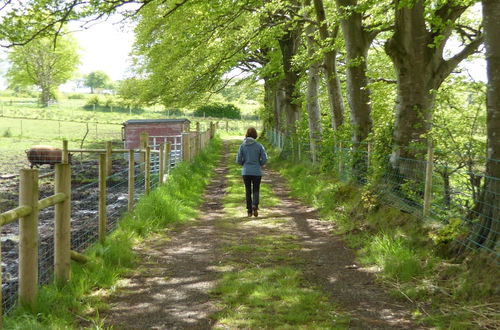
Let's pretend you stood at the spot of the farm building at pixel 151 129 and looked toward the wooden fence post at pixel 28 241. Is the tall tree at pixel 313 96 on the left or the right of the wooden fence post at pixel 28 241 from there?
left

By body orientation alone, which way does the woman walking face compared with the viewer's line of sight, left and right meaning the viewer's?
facing away from the viewer

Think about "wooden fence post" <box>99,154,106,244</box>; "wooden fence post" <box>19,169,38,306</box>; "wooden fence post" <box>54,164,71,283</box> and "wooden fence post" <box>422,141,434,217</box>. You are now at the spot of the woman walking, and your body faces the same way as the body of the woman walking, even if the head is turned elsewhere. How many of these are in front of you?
0

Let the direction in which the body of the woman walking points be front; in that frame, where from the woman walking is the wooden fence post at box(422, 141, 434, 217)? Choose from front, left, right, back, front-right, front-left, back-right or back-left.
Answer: back-right

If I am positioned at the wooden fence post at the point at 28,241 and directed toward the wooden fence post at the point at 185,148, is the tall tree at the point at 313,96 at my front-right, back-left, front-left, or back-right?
front-right

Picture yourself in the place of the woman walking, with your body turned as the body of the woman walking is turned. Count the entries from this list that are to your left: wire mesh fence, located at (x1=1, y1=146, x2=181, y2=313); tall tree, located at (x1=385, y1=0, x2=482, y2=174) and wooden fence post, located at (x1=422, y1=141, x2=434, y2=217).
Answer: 1

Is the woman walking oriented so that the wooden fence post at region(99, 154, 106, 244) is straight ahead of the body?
no

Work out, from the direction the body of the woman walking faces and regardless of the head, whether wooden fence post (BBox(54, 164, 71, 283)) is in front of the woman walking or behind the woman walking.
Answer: behind

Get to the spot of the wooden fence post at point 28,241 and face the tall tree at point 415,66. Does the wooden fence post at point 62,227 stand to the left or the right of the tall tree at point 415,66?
left

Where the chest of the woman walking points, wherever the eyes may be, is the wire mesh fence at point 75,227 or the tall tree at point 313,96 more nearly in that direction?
the tall tree

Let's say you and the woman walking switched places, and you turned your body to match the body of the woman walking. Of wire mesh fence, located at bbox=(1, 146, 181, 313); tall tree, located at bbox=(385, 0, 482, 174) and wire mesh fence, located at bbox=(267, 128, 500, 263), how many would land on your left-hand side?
1

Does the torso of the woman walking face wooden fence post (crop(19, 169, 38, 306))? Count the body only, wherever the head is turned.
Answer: no

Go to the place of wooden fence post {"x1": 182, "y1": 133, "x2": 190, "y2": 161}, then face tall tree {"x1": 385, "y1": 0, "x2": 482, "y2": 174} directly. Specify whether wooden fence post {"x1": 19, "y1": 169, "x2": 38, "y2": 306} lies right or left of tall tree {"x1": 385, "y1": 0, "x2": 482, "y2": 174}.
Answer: right

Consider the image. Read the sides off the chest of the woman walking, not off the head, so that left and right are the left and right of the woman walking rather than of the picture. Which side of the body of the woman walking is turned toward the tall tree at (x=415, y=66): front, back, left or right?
right

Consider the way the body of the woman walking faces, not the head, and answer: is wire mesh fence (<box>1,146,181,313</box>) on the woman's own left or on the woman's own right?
on the woman's own left

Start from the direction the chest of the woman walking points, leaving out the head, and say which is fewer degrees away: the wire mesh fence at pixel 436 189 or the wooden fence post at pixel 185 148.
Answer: the wooden fence post

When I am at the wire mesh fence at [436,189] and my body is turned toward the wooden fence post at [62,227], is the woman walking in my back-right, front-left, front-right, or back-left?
front-right
